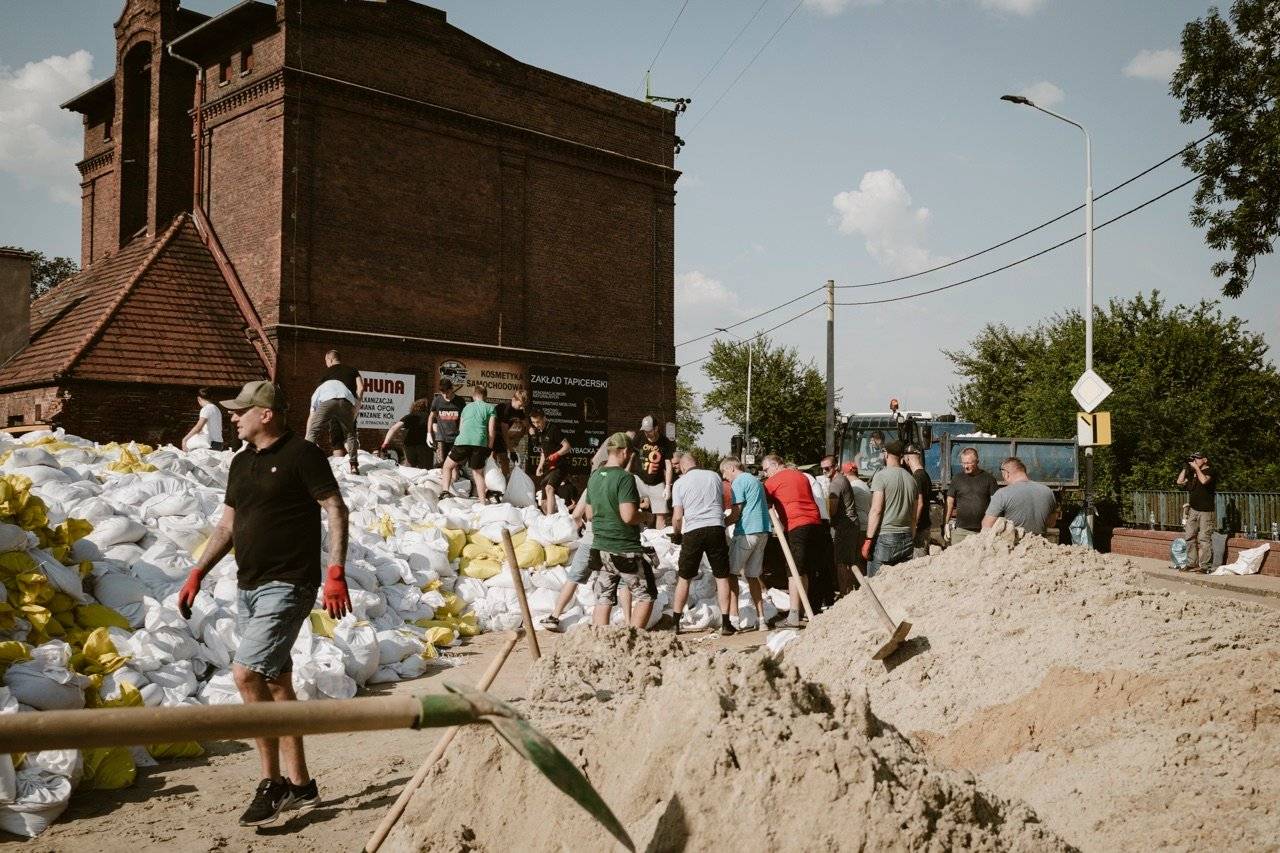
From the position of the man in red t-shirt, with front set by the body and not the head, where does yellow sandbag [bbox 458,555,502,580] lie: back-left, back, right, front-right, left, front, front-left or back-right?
front-left

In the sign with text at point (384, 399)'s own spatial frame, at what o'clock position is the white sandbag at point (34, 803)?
The white sandbag is roughly at 12 o'clock from the sign with text.

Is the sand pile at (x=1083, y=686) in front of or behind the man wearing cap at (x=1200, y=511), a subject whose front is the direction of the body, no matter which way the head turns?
in front

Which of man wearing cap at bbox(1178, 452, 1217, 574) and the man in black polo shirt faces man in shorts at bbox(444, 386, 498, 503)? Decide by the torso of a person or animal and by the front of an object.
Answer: the man wearing cap

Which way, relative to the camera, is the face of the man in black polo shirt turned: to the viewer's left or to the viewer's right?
to the viewer's left

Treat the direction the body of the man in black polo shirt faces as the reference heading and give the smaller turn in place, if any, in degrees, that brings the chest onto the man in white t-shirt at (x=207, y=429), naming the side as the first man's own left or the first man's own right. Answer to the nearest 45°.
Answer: approximately 135° to the first man's own right

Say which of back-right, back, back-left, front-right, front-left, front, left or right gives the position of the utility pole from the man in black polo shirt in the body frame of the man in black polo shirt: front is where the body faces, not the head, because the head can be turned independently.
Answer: back

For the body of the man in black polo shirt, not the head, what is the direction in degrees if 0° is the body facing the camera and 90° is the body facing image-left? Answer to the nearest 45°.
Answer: approximately 45°

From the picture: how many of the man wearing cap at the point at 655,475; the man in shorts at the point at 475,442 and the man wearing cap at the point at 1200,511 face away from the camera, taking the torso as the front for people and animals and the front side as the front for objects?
1

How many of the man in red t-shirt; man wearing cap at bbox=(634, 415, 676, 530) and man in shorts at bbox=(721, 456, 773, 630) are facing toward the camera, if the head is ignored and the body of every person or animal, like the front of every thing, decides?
1

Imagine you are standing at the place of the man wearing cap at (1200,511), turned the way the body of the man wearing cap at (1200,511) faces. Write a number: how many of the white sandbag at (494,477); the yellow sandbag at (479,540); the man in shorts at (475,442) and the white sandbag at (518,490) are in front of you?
4

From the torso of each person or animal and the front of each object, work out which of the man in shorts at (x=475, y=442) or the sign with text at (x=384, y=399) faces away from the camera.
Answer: the man in shorts

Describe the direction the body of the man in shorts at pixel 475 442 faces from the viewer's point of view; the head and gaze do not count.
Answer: away from the camera
